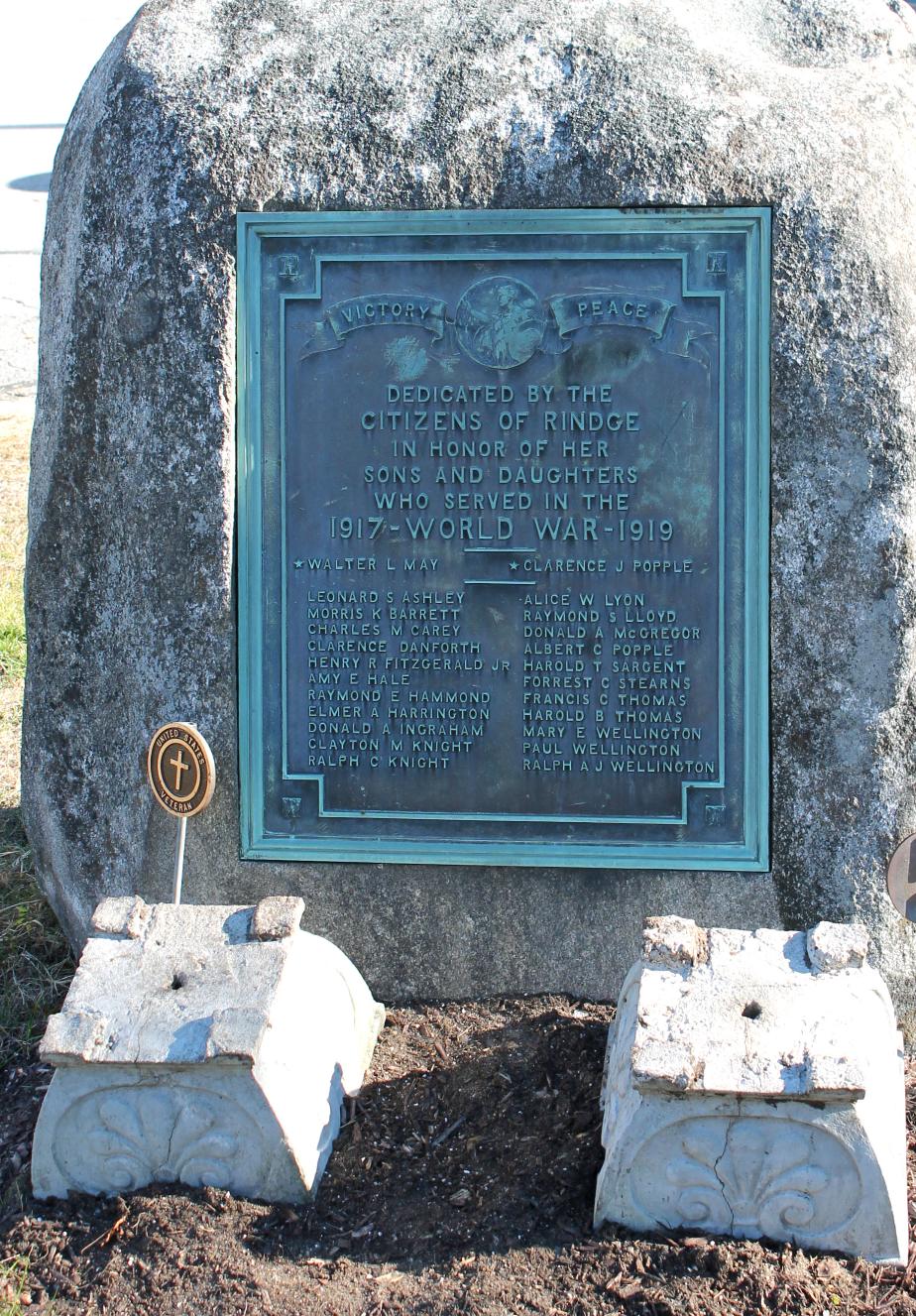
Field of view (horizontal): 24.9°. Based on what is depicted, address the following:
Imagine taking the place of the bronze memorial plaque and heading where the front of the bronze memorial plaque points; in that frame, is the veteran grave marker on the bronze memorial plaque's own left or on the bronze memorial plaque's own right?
on the bronze memorial plaque's own right

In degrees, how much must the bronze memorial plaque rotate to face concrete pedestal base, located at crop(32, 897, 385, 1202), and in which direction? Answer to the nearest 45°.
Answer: approximately 45° to its right

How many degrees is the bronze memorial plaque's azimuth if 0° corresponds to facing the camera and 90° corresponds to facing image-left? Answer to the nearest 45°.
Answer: approximately 0°

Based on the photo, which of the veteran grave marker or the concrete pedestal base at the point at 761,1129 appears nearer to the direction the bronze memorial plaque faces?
the concrete pedestal base
